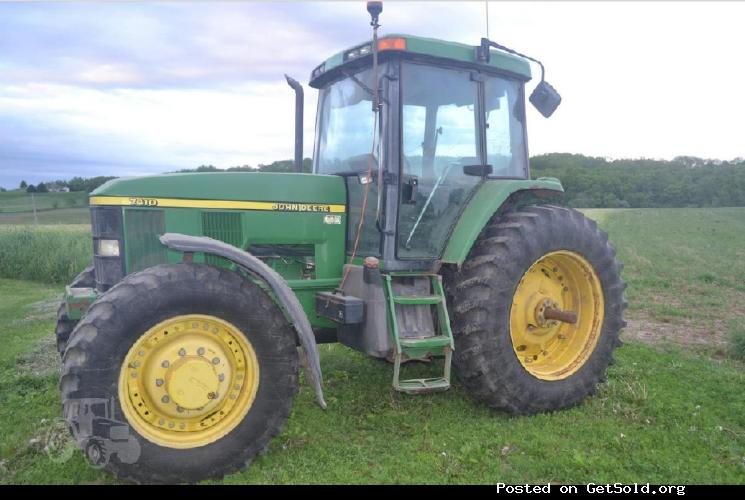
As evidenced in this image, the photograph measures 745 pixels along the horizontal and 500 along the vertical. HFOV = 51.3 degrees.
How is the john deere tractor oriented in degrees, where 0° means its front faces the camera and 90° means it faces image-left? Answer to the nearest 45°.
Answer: approximately 45°
